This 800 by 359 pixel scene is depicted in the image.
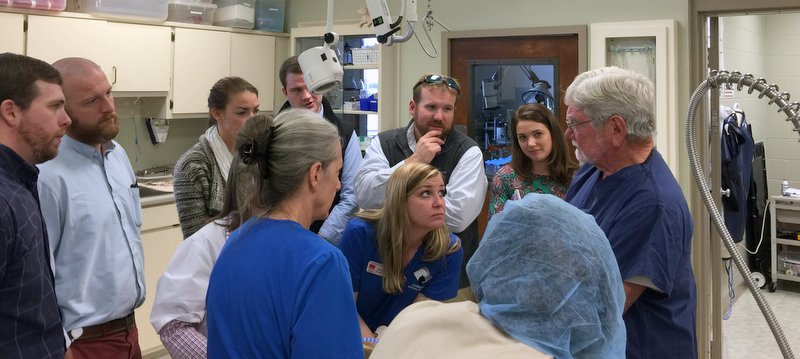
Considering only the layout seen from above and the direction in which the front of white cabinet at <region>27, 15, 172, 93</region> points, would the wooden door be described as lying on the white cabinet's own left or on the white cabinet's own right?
on the white cabinet's own left

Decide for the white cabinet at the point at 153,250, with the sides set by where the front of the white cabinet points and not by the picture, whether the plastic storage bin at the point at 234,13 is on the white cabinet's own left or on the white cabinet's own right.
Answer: on the white cabinet's own left

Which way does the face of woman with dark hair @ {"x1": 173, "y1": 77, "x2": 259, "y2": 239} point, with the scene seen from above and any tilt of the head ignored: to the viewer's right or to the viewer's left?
to the viewer's right

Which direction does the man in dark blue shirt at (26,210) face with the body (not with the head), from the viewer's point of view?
to the viewer's right

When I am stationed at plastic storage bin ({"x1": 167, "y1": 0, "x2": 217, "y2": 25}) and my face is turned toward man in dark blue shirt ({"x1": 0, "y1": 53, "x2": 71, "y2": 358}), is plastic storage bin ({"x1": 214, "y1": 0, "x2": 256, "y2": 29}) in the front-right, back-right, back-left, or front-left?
back-left

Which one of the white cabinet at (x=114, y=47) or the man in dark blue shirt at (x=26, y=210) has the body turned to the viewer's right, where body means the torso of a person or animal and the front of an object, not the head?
the man in dark blue shirt
